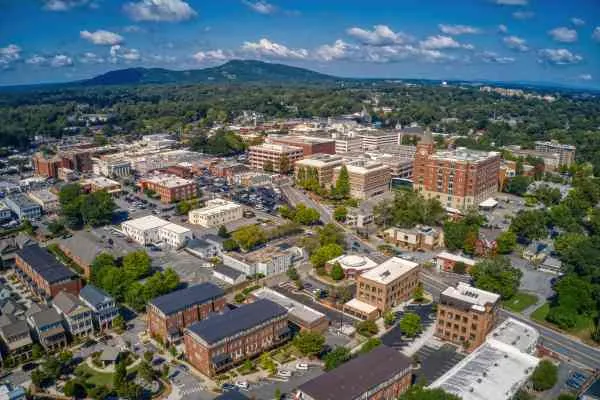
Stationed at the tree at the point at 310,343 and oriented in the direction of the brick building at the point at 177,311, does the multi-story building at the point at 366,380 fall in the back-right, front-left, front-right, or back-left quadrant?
back-left

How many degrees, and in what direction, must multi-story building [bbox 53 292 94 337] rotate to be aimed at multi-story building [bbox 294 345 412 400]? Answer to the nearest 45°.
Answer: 0° — it already faces it

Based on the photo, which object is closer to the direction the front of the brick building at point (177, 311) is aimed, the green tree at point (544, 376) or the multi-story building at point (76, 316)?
the green tree

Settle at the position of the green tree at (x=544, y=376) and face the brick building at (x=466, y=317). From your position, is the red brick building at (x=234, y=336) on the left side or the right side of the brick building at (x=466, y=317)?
left

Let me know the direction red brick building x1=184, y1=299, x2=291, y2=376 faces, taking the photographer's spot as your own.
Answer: facing the viewer and to the right of the viewer

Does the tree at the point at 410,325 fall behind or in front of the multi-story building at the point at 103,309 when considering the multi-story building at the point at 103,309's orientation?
in front

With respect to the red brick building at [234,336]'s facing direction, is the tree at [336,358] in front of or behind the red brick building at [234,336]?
in front
